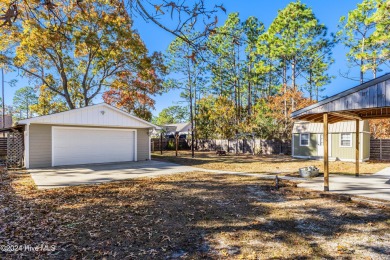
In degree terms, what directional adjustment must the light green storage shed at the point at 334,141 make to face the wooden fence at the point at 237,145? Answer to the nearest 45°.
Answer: approximately 135° to its right

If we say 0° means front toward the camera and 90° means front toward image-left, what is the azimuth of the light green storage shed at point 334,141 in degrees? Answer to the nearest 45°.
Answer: approximately 0°

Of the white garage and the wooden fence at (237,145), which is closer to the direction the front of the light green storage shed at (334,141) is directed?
the white garage

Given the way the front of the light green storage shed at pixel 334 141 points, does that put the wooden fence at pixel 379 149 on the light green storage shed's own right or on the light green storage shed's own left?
on the light green storage shed's own left

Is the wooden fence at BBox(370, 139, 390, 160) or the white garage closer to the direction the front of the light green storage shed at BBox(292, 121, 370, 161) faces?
the white garage

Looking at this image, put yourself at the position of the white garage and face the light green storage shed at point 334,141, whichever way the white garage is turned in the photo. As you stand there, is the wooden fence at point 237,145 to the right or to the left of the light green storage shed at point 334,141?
left

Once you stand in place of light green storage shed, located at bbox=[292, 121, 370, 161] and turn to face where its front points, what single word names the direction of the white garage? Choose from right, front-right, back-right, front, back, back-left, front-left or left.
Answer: front-right
